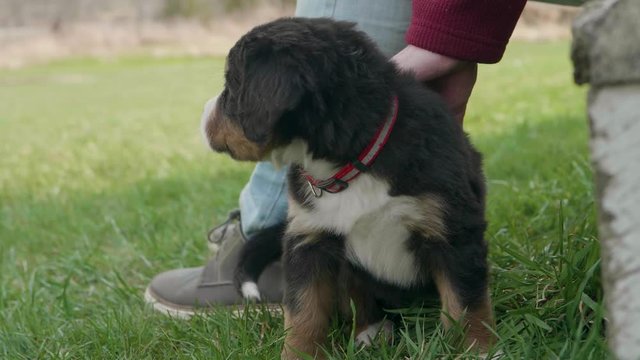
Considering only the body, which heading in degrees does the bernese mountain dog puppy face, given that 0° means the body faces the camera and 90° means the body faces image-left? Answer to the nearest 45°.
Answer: approximately 0°
